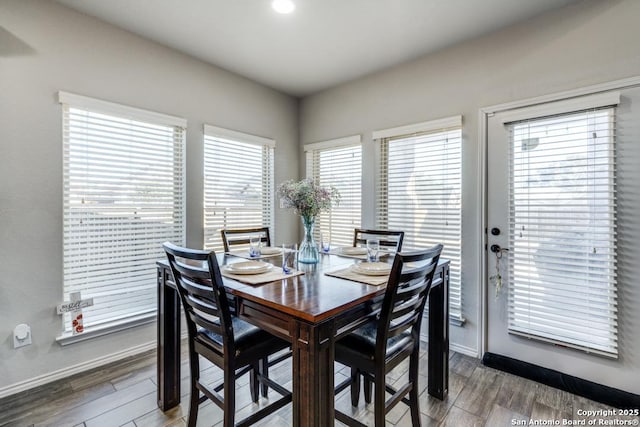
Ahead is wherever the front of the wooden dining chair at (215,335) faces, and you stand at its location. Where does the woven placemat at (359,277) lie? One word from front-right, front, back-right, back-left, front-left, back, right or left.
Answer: front-right

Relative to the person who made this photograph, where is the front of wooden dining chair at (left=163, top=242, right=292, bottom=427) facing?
facing away from the viewer and to the right of the viewer

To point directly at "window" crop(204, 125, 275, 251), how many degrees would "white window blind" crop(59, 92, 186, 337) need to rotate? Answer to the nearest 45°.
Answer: approximately 45° to its left

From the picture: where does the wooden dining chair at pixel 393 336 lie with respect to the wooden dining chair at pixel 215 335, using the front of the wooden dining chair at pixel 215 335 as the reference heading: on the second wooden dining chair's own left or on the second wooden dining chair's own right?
on the second wooden dining chair's own right

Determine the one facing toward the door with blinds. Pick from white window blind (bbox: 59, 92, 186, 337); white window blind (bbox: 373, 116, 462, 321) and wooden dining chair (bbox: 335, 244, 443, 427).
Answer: white window blind (bbox: 59, 92, 186, 337)

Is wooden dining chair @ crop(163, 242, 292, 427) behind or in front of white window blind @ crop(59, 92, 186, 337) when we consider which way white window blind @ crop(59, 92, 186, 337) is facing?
in front

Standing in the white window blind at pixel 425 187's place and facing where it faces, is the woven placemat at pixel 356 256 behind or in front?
in front

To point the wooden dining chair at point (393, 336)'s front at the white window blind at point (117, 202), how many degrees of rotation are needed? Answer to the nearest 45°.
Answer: approximately 45° to its left

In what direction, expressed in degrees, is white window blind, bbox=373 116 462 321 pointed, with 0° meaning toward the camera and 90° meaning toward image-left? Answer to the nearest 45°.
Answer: approximately 45°

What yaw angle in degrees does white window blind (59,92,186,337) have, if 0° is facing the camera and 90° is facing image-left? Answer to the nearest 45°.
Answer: approximately 315°

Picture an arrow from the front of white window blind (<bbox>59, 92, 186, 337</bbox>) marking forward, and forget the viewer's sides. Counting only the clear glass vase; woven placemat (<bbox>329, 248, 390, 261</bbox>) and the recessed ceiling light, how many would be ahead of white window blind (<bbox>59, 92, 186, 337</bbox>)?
3

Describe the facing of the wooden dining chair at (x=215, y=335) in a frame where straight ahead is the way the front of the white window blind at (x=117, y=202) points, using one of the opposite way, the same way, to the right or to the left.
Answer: to the left
